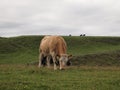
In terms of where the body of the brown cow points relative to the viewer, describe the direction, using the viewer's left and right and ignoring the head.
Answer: facing the viewer and to the right of the viewer
